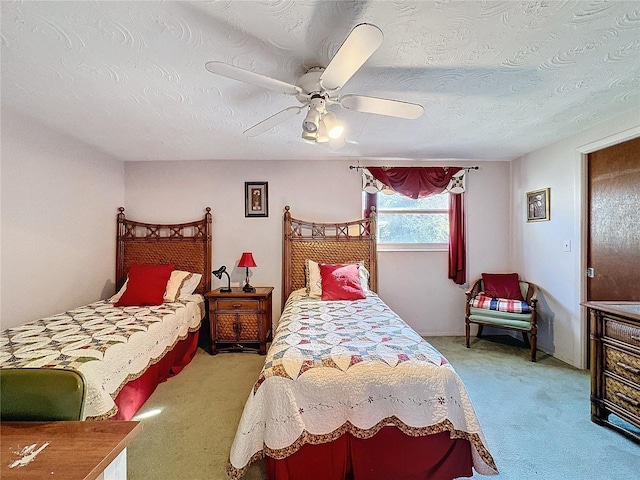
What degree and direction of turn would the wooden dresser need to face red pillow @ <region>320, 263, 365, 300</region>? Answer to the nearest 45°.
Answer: approximately 45° to its right

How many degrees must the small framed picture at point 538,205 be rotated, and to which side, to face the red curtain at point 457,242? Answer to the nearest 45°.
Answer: approximately 45° to its right

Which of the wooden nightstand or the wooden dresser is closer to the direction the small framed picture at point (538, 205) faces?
the wooden nightstand

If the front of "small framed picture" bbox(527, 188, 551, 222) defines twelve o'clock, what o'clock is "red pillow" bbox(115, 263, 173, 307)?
The red pillow is roughly at 12 o'clock from the small framed picture.

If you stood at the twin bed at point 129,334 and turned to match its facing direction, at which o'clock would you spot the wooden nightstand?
The wooden nightstand is roughly at 7 o'clock from the twin bed.
